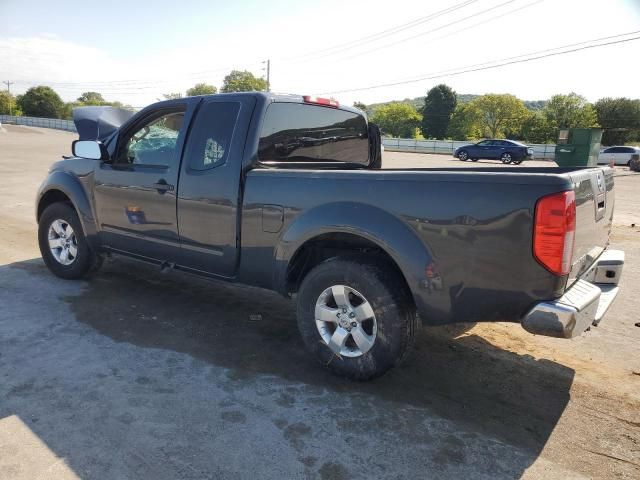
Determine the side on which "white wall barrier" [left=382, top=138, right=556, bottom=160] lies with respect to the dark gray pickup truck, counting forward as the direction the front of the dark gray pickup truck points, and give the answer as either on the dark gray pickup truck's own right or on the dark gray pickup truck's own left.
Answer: on the dark gray pickup truck's own right

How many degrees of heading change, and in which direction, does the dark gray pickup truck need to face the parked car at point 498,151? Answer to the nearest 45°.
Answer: approximately 45° to its right

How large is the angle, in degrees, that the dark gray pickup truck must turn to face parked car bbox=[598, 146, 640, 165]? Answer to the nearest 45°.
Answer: approximately 90° to its right

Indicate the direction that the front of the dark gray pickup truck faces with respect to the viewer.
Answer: facing away from the viewer and to the left of the viewer

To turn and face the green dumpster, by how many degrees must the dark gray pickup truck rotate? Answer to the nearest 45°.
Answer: approximately 90° to its right
